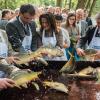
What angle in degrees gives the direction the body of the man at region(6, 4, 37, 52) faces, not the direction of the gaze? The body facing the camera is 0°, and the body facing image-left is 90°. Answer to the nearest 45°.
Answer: approximately 315°

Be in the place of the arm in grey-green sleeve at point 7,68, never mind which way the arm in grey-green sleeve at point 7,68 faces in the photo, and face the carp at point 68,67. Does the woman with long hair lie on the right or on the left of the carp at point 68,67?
left
